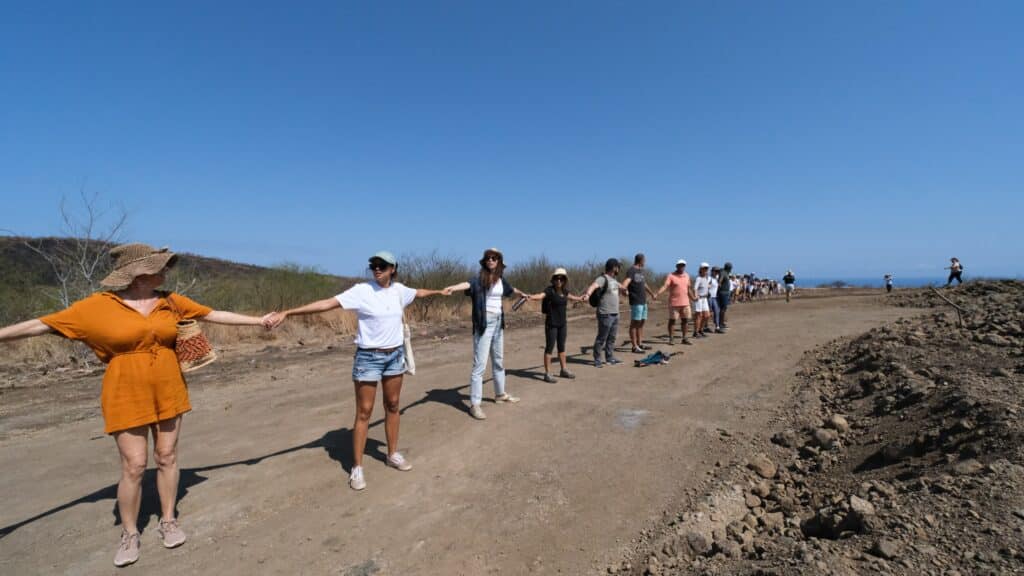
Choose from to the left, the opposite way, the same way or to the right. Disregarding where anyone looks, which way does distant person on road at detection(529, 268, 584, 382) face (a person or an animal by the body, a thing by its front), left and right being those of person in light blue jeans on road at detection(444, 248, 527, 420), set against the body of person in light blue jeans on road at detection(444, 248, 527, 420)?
the same way

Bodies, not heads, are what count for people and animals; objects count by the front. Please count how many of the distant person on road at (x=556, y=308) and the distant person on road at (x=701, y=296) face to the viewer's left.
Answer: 0

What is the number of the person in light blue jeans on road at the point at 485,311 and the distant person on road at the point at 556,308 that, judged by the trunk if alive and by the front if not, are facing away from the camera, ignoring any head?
0

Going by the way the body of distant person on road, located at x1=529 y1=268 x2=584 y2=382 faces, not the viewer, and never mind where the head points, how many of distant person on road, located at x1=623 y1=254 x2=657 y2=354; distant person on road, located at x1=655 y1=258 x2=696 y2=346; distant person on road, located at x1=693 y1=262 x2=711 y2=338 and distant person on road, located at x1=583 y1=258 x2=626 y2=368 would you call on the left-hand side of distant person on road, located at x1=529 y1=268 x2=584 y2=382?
4

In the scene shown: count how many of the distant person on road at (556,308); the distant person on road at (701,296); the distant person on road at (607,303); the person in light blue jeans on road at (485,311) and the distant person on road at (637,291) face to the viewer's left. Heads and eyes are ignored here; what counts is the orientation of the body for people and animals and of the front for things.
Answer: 0

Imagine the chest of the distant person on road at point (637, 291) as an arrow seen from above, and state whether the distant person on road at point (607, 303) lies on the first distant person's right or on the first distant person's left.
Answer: on the first distant person's right

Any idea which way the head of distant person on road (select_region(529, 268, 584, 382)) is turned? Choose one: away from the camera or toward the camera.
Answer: toward the camera

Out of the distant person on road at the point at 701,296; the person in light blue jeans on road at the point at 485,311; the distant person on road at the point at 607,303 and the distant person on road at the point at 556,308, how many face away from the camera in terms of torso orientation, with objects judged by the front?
0

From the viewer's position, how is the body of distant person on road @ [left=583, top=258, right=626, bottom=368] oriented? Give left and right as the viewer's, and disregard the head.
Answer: facing the viewer and to the right of the viewer

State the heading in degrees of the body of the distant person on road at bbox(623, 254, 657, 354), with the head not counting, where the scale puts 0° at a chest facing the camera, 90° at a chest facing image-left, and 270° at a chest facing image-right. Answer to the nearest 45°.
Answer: approximately 315°

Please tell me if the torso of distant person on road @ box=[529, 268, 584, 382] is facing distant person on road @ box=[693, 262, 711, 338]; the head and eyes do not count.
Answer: no

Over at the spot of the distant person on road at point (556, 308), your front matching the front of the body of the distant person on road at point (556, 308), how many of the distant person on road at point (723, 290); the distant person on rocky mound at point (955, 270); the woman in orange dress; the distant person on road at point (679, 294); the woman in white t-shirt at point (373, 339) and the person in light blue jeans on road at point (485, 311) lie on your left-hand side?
3

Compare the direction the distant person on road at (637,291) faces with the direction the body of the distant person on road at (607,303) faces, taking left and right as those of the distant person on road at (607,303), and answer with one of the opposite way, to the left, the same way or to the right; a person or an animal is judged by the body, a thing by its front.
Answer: the same way

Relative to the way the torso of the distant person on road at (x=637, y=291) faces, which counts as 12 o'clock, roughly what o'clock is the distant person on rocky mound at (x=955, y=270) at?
the distant person on rocky mound at (x=955, y=270) is roughly at 9 o'clock from the distant person on road at (x=637, y=291).

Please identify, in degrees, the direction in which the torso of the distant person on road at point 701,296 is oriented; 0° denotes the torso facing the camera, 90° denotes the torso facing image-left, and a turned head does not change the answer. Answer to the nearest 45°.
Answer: approximately 315°

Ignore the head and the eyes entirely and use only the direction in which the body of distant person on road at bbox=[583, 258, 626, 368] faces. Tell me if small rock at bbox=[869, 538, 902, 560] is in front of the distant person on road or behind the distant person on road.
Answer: in front

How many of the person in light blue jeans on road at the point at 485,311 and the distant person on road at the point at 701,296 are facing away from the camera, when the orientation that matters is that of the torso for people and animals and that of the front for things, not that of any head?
0

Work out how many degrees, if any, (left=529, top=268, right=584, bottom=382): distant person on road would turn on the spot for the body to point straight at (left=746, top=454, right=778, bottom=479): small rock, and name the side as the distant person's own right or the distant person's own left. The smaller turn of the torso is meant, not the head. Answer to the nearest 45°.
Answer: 0° — they already face it

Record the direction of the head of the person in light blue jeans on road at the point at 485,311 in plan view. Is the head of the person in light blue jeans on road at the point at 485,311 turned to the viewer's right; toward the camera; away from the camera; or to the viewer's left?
toward the camera
